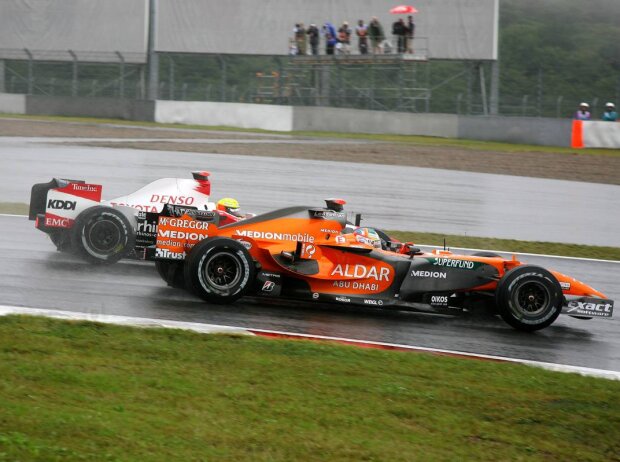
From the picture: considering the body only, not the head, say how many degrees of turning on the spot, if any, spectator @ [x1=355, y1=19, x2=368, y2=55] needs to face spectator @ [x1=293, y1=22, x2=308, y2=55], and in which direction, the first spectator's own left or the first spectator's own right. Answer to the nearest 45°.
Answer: approximately 90° to the first spectator's own right

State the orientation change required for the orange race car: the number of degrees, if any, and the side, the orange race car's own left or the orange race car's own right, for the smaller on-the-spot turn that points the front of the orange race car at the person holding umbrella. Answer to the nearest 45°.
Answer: approximately 90° to the orange race car's own left

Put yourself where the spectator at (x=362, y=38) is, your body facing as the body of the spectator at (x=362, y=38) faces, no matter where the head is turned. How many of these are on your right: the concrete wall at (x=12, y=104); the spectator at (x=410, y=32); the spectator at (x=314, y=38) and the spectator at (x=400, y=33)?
2

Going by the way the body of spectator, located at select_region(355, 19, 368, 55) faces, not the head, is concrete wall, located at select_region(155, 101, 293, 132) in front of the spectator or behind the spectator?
in front

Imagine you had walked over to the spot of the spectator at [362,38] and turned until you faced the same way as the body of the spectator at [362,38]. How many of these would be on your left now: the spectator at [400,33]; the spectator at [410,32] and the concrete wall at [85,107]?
2

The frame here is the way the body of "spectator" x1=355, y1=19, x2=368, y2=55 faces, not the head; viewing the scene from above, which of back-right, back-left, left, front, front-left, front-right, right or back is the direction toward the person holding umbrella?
left

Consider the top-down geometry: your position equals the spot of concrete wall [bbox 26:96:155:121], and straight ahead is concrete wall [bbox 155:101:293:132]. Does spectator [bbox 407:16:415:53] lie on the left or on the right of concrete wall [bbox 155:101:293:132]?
left

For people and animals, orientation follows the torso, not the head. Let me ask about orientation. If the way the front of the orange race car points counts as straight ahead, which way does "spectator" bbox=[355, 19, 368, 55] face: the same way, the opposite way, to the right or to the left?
to the right

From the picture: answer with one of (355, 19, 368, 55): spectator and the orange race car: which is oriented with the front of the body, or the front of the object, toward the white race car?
the spectator

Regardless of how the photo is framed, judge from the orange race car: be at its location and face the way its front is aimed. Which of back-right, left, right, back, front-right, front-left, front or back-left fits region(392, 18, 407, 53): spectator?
left

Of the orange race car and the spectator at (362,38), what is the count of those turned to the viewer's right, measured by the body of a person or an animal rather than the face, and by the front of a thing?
1

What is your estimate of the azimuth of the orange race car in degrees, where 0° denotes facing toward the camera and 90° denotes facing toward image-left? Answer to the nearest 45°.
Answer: approximately 270°

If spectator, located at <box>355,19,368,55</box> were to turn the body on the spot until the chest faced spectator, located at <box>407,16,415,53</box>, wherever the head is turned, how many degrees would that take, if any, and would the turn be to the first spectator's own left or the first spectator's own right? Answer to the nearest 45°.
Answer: approximately 90° to the first spectator's own left

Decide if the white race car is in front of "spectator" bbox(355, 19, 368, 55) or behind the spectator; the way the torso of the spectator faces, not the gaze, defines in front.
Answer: in front

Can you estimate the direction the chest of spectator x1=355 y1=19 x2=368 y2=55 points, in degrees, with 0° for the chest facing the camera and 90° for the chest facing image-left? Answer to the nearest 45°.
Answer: approximately 0°
